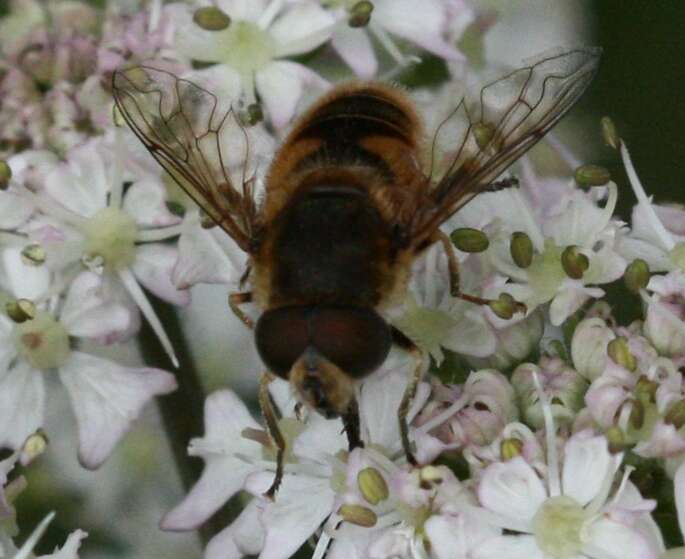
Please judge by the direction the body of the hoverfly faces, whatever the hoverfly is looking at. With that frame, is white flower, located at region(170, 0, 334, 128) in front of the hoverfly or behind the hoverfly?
behind

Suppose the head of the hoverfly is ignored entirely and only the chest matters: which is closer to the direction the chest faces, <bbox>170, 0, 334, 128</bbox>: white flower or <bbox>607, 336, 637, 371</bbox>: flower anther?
the flower anther

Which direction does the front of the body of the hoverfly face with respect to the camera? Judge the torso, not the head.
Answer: toward the camera

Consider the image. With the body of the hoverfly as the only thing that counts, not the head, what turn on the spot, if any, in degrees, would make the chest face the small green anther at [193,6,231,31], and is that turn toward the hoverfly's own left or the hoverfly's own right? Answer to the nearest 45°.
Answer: approximately 180°

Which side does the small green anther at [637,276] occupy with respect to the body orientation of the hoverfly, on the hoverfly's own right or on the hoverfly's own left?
on the hoverfly's own left

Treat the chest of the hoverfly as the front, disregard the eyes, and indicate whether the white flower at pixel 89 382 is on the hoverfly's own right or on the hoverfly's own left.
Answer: on the hoverfly's own right

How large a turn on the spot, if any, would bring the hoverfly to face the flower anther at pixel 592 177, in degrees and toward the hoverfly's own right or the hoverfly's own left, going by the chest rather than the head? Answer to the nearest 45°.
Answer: approximately 135° to the hoverfly's own left

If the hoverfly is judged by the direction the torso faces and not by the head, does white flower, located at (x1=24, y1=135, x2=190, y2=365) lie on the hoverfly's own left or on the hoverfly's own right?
on the hoverfly's own right
